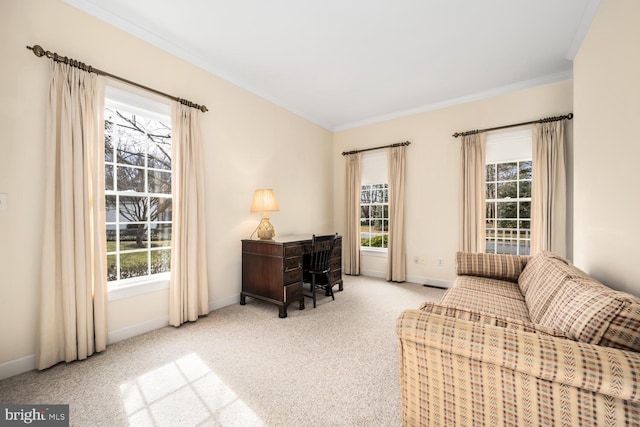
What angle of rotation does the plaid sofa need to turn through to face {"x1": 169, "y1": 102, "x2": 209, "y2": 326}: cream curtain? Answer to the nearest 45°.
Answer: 0° — it already faces it

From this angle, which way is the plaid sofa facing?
to the viewer's left

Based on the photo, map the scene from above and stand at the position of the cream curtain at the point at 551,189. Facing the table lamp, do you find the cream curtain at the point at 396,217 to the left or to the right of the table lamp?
right

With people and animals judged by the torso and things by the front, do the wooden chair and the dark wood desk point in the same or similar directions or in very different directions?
very different directions

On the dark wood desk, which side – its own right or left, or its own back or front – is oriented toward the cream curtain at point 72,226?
right

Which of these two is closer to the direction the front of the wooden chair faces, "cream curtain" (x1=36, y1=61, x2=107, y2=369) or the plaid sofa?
the cream curtain

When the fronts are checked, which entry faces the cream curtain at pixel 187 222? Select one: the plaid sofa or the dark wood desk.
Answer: the plaid sofa

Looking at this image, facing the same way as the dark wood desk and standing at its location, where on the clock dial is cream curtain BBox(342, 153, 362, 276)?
The cream curtain is roughly at 9 o'clock from the dark wood desk.

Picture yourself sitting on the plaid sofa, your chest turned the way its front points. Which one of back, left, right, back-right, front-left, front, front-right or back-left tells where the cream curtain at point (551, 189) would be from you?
right

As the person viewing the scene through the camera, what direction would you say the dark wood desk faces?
facing the viewer and to the right of the viewer

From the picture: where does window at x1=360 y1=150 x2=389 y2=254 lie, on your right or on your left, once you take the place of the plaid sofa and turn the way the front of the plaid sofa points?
on your right

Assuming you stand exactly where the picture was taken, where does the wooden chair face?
facing away from the viewer and to the left of the viewer

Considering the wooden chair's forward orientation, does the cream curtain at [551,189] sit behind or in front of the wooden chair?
behind

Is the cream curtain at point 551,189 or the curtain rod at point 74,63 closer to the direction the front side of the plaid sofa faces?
the curtain rod

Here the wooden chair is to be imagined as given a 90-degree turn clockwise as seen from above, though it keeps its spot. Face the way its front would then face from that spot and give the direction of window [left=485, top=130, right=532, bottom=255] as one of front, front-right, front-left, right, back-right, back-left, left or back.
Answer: front-right

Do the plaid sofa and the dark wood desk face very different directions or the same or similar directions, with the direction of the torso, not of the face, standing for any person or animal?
very different directions

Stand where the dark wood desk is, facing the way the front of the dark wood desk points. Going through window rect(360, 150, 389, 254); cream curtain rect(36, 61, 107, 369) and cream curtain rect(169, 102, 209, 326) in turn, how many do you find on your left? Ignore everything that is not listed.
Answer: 1
